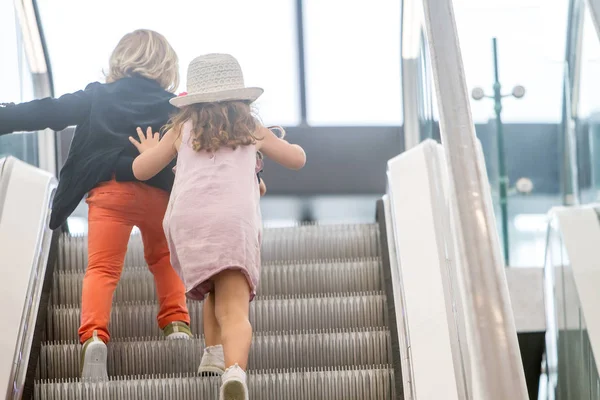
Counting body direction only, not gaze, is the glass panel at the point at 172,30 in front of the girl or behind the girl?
in front

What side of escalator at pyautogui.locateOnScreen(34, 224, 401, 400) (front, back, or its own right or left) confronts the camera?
front

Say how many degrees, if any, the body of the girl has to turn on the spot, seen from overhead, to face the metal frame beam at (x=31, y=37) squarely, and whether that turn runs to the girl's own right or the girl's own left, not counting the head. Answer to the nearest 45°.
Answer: approximately 45° to the girl's own left

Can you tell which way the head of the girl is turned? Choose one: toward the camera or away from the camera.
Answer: away from the camera

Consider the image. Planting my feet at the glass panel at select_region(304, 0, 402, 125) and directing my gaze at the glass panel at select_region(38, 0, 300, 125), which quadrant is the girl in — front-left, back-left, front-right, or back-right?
front-left

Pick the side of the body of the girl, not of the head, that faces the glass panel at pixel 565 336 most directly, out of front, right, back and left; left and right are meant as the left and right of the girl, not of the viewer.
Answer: right

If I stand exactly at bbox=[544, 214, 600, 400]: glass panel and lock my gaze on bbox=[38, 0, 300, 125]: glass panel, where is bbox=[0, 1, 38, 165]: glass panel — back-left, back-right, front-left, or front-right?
front-left

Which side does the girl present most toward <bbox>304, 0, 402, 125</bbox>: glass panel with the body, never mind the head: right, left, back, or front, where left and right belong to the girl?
front

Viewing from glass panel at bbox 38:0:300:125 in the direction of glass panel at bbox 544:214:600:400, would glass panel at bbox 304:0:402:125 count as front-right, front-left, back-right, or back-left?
front-left

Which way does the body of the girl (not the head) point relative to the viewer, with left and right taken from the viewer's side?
facing away from the viewer

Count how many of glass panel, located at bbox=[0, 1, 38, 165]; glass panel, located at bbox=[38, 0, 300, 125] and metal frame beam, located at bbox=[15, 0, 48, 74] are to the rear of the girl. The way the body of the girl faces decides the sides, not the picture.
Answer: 0
